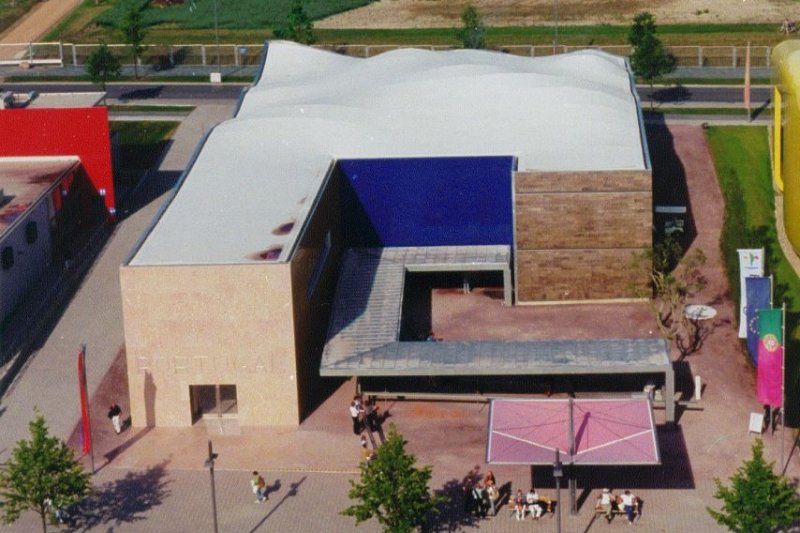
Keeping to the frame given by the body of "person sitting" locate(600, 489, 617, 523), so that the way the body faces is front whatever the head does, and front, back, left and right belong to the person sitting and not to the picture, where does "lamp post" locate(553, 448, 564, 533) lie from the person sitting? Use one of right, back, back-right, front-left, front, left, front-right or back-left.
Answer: front-right

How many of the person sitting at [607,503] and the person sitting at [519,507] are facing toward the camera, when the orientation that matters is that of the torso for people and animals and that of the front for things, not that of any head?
2

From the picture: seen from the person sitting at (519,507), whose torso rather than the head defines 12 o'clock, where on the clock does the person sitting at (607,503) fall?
the person sitting at (607,503) is roughly at 9 o'clock from the person sitting at (519,507).

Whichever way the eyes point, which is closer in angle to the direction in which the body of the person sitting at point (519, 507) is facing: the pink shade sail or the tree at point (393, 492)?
the tree

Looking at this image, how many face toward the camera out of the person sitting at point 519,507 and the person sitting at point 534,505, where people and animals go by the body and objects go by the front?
2

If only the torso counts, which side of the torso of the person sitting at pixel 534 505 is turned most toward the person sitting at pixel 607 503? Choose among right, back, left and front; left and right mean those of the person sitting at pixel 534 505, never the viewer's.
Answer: left

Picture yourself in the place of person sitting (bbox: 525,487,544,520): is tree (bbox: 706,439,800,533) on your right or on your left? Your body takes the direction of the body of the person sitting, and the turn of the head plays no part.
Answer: on your left

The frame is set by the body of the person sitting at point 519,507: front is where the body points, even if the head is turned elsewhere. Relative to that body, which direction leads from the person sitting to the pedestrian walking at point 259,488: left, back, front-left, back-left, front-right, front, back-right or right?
right

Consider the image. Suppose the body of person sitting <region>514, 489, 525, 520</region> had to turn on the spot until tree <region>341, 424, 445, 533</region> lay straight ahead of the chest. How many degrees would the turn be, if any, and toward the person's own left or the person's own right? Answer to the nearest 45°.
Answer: approximately 45° to the person's own right

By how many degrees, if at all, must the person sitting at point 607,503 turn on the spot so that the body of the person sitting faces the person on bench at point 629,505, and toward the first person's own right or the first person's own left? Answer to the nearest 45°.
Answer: approximately 90° to the first person's own left
